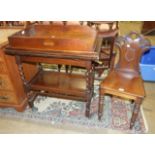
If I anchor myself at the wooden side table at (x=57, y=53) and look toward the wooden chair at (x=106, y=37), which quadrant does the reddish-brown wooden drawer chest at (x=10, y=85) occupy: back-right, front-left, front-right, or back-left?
back-left

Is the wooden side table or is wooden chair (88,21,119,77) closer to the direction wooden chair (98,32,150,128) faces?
the wooden side table

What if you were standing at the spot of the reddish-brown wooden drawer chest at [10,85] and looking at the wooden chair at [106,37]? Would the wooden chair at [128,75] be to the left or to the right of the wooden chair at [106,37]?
right

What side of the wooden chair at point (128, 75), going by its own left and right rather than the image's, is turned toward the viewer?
front

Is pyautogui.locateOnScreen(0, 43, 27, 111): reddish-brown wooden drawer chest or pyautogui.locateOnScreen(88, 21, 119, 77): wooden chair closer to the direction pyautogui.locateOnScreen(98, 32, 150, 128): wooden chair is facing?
the reddish-brown wooden drawer chest

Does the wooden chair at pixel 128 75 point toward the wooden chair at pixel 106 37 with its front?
no

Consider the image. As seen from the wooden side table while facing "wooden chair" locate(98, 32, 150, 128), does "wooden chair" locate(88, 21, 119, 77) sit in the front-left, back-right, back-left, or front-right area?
front-left

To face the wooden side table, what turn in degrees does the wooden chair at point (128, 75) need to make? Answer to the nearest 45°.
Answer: approximately 90° to its right
